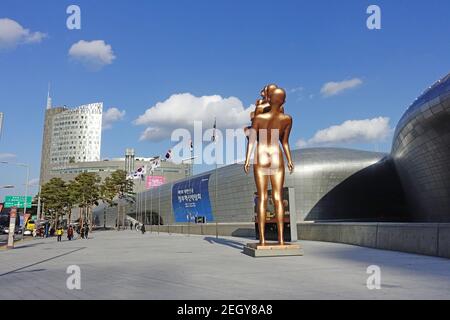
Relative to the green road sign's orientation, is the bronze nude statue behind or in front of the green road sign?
in front

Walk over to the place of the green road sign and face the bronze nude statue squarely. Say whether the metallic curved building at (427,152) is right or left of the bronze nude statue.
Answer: left

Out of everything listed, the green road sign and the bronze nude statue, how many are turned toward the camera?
1

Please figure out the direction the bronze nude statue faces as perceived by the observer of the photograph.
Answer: facing away from the viewer

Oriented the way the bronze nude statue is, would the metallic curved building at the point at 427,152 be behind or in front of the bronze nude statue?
in front

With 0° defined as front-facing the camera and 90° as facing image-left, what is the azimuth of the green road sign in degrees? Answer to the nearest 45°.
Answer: approximately 0°

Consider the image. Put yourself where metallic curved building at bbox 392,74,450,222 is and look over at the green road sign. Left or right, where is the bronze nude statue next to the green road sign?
left

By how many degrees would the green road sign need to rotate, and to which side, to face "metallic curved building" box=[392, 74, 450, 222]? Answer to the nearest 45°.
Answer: approximately 45° to its left
